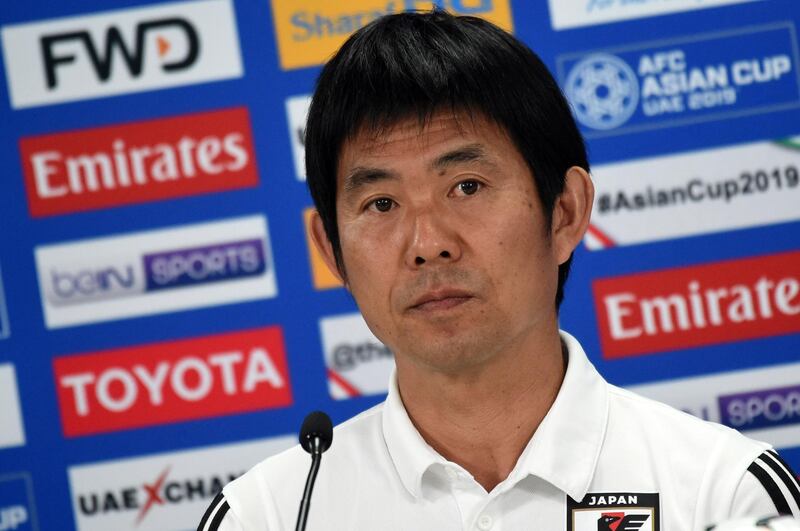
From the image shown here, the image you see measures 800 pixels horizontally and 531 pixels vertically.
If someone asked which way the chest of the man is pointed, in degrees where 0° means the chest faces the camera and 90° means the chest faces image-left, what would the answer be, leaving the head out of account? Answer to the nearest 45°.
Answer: approximately 0°
